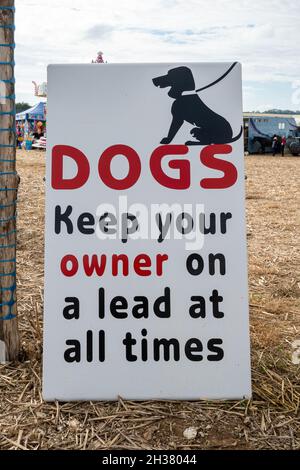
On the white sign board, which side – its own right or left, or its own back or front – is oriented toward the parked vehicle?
back

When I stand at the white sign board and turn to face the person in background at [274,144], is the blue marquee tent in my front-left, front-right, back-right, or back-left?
front-left

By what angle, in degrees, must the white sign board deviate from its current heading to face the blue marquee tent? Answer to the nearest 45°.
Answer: approximately 180°

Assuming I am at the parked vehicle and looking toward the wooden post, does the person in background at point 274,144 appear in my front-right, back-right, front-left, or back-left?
front-left

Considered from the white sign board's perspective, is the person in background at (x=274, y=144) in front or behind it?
behind

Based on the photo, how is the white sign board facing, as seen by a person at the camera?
facing the viewer

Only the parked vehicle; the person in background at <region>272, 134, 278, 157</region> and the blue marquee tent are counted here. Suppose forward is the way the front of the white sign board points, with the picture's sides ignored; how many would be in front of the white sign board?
0
